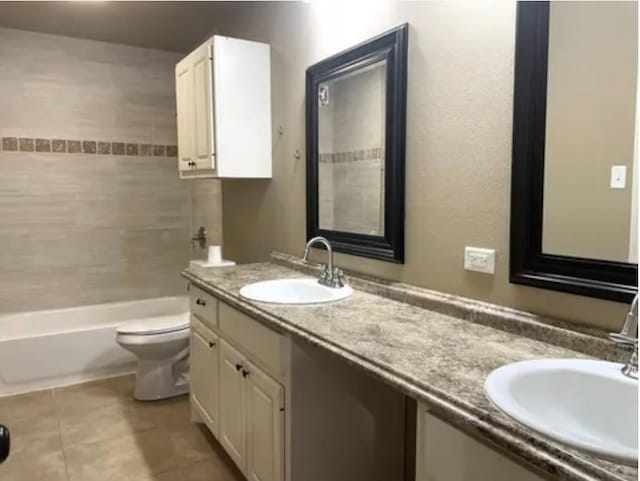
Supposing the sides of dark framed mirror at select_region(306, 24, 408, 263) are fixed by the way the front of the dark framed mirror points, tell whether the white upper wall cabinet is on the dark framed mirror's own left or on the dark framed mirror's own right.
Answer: on the dark framed mirror's own right

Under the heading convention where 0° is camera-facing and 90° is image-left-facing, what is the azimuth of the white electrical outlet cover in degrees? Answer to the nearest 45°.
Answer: approximately 45°

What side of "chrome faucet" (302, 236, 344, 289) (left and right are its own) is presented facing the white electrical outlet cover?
left

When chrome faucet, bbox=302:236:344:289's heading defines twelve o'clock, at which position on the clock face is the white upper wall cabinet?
The white upper wall cabinet is roughly at 3 o'clock from the chrome faucet.

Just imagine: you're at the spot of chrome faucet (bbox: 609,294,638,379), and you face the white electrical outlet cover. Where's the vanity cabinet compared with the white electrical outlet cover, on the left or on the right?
left

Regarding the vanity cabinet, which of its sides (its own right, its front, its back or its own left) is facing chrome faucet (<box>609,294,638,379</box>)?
left

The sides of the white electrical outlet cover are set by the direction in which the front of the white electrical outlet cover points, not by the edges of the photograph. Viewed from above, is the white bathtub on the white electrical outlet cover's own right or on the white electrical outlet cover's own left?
on the white electrical outlet cover's own right

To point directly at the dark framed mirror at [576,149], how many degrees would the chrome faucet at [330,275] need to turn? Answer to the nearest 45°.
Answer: approximately 90° to its left

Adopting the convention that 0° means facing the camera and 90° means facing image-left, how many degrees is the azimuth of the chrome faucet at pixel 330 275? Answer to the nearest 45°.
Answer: approximately 45°
